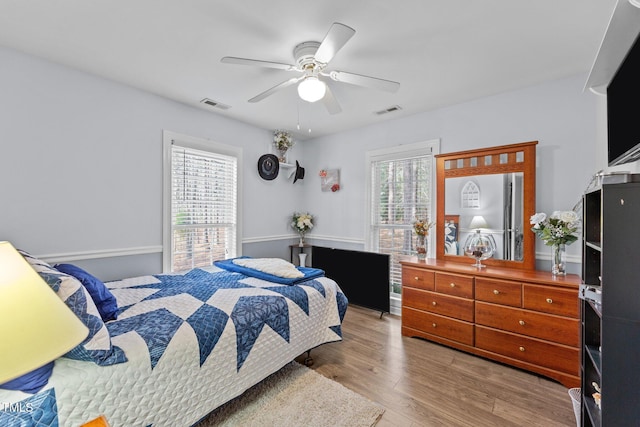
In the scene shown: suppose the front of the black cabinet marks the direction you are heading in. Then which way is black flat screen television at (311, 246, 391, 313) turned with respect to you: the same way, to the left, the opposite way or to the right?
to the left

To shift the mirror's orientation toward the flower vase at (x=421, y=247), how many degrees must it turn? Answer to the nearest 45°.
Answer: approximately 45° to its right

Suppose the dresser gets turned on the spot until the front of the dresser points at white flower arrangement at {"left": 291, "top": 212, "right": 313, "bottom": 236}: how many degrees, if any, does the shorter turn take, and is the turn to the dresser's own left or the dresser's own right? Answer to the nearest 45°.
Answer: approximately 45° to the dresser's own right

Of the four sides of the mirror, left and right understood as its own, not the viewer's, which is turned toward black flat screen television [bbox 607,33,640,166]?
left

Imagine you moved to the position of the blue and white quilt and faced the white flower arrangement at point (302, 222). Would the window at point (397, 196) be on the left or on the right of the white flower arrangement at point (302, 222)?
right

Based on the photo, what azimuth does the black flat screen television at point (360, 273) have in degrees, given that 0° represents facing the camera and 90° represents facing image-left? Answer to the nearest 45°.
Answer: approximately 45°

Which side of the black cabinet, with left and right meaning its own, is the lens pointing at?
left

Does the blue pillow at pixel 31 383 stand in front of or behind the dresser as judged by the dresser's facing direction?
in front
